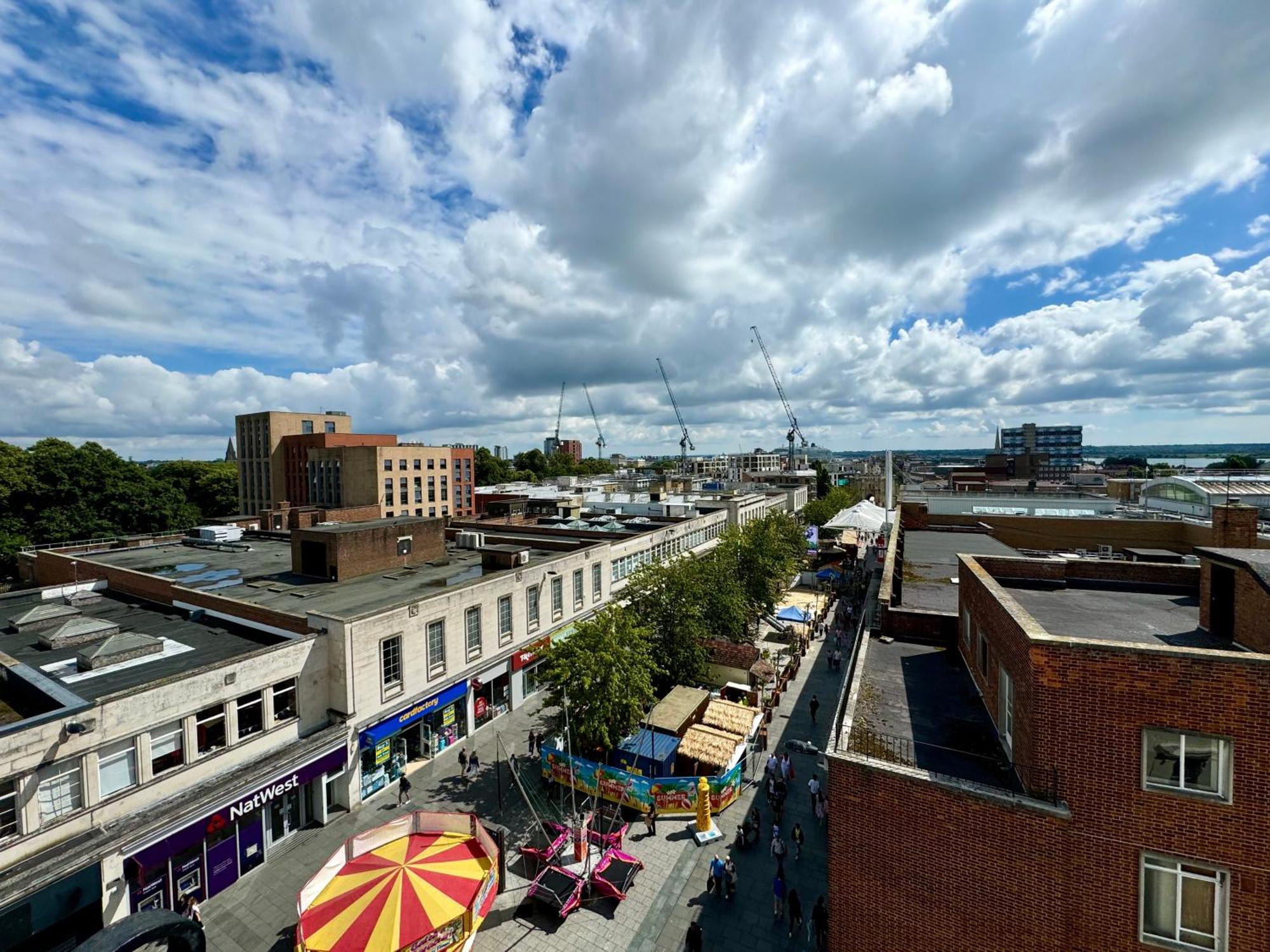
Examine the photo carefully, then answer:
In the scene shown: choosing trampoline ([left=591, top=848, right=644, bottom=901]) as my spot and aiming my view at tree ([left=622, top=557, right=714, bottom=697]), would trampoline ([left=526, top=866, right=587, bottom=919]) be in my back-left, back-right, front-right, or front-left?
back-left

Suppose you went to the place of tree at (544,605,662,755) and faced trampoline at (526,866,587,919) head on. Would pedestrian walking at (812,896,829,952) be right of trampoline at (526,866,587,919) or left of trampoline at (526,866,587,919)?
left

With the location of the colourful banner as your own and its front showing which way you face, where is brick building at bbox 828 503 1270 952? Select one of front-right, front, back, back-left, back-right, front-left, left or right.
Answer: front-left

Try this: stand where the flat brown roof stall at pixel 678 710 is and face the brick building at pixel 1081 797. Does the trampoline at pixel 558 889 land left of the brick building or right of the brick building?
right

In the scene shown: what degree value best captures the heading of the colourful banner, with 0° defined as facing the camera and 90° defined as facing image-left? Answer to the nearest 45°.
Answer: approximately 0°

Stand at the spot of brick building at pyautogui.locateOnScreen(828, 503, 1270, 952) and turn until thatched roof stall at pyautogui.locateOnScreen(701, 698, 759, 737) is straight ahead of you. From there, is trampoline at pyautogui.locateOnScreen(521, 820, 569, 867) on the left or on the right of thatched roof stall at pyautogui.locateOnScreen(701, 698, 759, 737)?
left

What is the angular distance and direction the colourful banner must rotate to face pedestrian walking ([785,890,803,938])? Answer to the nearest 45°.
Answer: approximately 45° to its left

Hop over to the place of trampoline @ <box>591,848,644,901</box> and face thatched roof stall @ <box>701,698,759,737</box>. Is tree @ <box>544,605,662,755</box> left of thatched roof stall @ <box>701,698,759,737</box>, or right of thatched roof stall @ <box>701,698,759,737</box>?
left

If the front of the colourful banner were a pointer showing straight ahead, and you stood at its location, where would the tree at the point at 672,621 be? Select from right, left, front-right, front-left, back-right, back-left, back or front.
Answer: back

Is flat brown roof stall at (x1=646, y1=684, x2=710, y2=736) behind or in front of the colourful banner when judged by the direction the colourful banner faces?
behind

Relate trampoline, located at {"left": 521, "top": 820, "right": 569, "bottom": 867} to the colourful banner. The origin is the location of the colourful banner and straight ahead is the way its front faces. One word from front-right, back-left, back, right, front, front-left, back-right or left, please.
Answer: front-right

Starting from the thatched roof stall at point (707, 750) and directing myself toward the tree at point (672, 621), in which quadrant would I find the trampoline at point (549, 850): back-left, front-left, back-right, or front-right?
back-left

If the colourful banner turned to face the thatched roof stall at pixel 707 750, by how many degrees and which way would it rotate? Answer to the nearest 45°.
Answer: approximately 135° to its left

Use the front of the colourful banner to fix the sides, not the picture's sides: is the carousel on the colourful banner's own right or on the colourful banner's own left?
on the colourful banner's own right

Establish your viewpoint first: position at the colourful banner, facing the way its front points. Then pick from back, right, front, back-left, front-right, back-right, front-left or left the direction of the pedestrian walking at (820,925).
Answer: front-left
